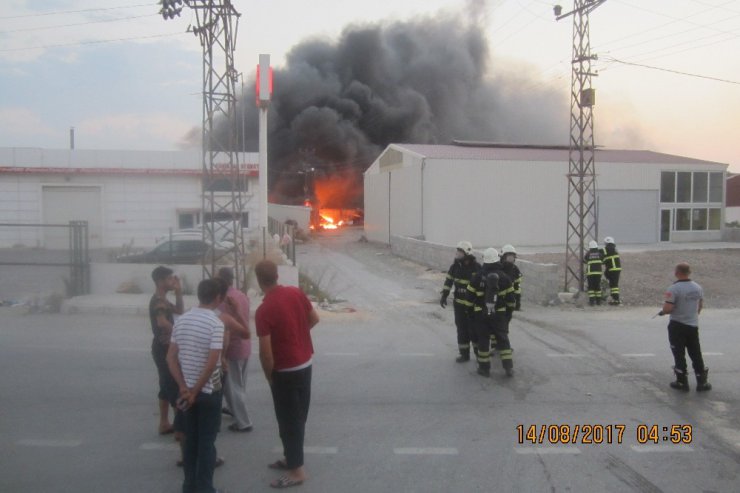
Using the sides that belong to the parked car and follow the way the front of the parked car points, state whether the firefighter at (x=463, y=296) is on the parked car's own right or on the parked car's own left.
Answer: on the parked car's own left

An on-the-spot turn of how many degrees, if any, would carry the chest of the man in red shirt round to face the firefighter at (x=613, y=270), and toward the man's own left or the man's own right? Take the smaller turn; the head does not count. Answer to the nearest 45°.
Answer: approximately 90° to the man's own right

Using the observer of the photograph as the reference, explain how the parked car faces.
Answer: facing to the left of the viewer

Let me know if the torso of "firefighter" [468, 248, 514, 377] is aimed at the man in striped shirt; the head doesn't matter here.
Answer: no

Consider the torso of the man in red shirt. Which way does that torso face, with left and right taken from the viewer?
facing away from the viewer and to the left of the viewer

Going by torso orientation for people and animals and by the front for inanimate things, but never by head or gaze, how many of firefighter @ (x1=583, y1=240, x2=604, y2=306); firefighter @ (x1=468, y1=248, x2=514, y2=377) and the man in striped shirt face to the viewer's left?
0

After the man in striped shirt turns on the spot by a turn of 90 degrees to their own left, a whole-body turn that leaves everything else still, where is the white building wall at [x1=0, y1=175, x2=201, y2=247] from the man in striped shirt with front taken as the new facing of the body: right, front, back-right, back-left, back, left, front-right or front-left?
front-right

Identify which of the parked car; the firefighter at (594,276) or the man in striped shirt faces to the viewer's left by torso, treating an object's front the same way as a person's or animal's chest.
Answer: the parked car

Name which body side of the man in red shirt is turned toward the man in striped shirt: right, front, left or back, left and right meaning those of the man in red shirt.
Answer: left
